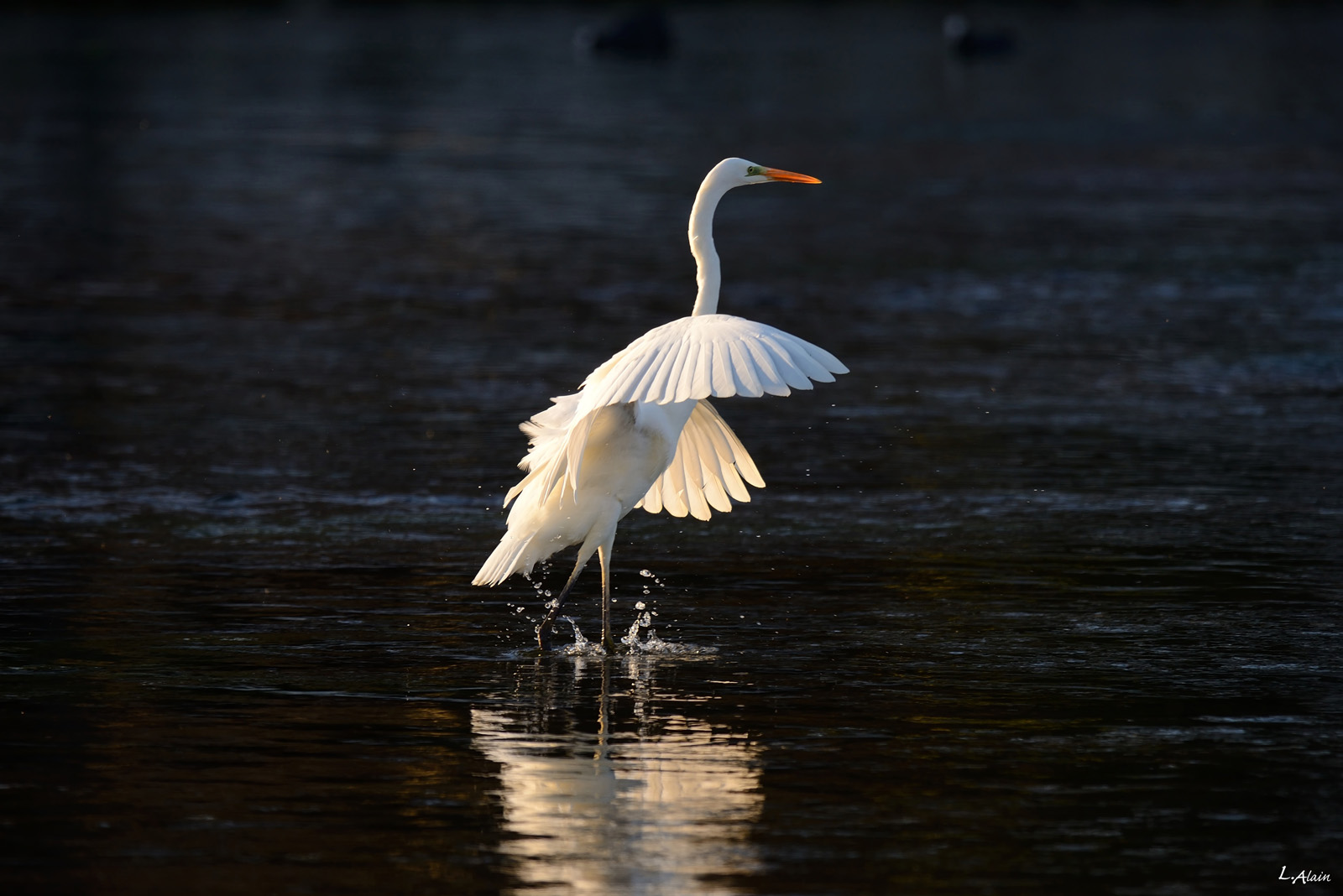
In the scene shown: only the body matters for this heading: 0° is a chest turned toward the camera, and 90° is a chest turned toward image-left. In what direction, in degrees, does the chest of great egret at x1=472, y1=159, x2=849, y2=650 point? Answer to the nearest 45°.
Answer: approximately 270°
